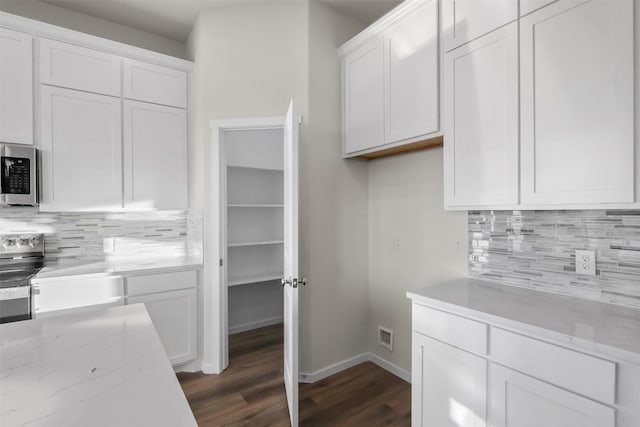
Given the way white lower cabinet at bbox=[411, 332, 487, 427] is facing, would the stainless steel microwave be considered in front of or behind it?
in front

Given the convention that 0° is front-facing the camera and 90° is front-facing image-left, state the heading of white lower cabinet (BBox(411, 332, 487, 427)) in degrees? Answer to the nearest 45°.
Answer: approximately 45°

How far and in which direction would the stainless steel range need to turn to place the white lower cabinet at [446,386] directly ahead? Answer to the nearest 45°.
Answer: approximately 45° to its left

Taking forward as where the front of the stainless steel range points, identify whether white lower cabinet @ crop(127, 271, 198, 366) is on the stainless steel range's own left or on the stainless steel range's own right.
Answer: on the stainless steel range's own left

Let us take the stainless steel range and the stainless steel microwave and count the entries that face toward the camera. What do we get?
2
